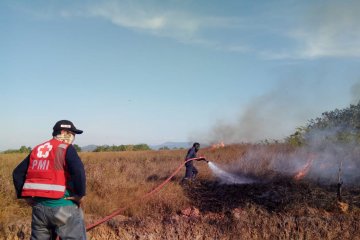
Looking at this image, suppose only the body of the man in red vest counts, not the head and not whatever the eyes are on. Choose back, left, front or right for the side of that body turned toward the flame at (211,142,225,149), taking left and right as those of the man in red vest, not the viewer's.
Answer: front

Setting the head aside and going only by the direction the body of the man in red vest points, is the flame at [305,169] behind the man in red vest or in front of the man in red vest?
in front

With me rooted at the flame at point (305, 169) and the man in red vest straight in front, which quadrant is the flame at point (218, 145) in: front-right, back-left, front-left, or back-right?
back-right

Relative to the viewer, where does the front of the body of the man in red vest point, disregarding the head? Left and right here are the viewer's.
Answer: facing away from the viewer and to the right of the viewer

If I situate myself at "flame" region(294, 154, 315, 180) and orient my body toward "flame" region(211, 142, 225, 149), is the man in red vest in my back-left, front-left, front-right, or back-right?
back-left
